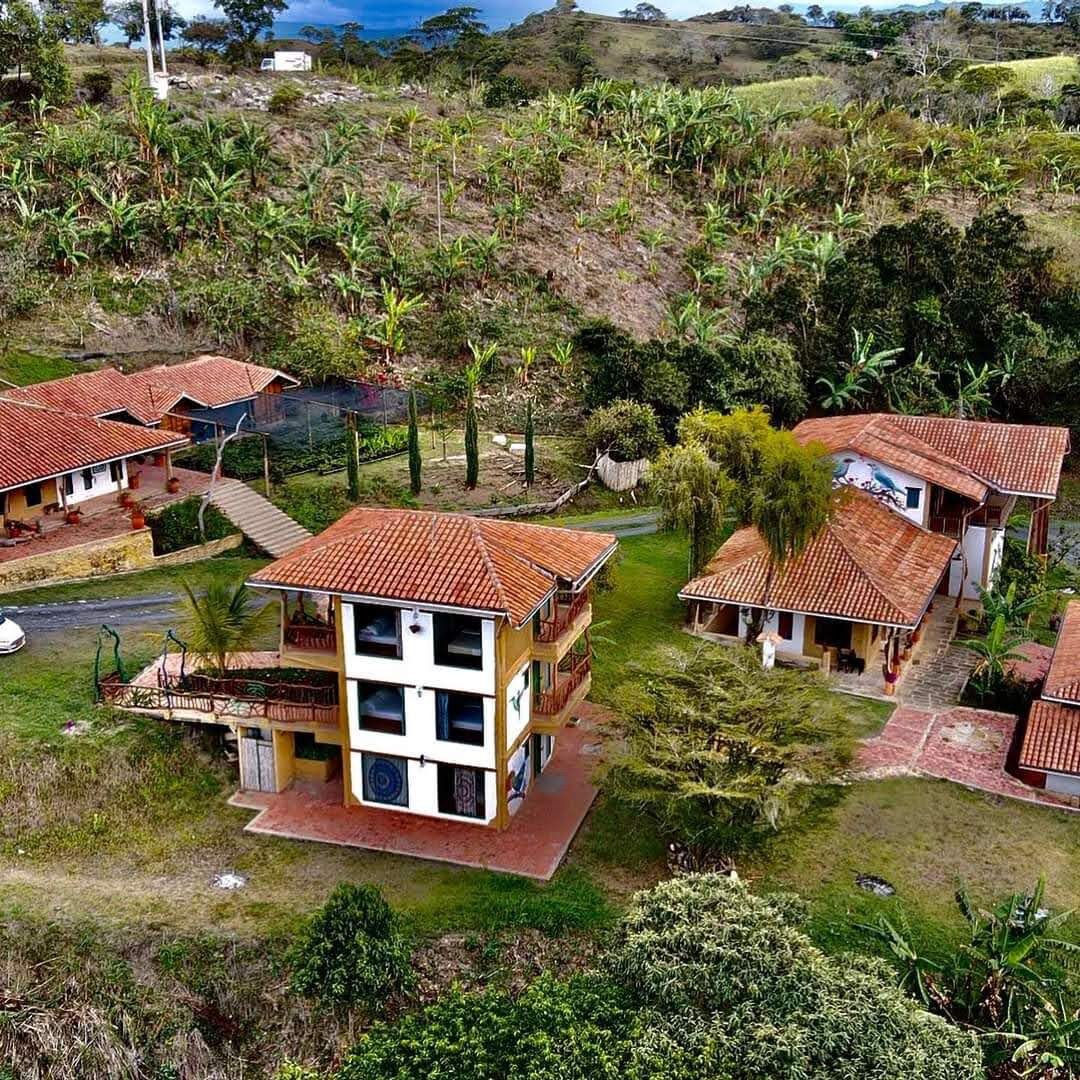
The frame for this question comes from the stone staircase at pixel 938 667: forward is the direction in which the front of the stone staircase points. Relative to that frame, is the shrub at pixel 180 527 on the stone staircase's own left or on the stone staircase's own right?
on the stone staircase's own right

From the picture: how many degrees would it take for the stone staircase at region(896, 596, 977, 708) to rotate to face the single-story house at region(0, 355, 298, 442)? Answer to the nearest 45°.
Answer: approximately 90° to its right

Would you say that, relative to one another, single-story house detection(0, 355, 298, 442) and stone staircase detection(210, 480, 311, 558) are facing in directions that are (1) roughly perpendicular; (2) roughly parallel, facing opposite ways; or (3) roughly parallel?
roughly parallel

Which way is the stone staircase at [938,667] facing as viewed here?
toward the camera

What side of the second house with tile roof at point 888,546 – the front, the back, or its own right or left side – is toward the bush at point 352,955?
front

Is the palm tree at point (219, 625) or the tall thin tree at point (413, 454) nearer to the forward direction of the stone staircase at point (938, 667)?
the palm tree

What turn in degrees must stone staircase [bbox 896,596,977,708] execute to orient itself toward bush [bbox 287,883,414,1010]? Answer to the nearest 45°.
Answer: approximately 45° to its right

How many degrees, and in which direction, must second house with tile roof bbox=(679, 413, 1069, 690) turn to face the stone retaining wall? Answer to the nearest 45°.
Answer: approximately 90° to its right

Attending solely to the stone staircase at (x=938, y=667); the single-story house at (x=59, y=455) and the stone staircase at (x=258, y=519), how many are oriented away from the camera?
0

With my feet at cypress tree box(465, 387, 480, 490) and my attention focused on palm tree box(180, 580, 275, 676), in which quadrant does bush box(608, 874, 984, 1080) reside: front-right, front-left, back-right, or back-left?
front-left

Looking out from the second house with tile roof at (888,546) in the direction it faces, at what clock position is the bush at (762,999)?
The bush is roughly at 12 o'clock from the second house with tile roof.

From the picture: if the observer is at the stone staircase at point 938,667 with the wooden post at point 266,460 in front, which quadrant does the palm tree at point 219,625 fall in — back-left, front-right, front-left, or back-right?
front-left

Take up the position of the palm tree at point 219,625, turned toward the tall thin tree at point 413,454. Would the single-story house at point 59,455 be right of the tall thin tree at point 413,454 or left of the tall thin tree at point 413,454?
left

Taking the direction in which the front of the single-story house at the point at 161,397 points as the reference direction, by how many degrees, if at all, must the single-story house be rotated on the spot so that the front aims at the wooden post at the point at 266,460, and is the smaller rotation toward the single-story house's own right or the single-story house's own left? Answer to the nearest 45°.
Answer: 0° — it already faces it

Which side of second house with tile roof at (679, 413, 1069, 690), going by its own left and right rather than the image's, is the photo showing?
front

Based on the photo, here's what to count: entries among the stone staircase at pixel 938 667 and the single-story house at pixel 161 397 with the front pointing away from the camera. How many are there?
0
